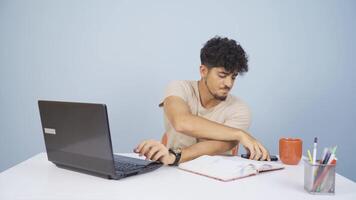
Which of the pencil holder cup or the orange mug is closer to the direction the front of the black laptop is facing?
the orange mug

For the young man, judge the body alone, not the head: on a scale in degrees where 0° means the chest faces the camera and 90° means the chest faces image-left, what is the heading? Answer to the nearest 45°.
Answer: approximately 0°

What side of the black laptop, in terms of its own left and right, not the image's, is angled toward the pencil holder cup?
right

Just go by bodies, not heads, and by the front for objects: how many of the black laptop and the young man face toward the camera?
1

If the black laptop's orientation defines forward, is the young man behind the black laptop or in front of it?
in front

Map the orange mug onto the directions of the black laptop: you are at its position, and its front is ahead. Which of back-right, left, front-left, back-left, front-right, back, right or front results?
front-right

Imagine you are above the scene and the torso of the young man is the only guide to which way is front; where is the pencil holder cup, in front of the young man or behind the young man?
in front
